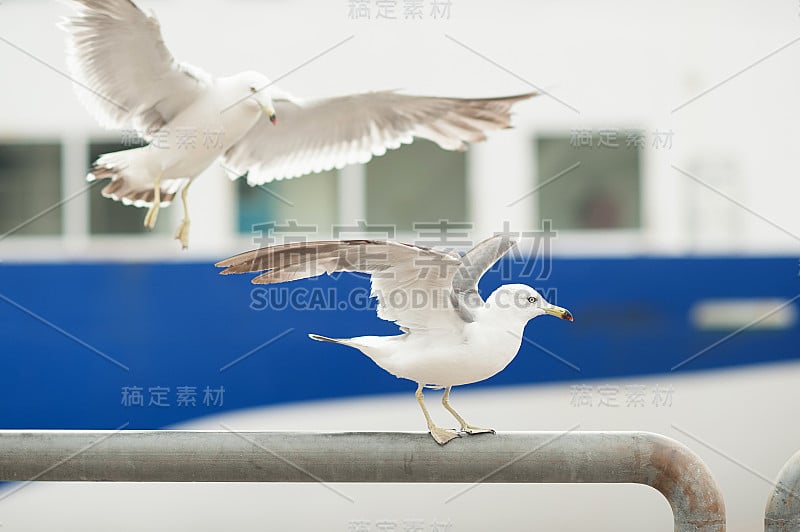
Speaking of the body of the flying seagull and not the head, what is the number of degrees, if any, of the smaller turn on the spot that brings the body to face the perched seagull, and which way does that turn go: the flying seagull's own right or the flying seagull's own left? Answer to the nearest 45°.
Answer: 0° — it already faces it

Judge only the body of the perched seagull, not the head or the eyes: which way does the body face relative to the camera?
to the viewer's right

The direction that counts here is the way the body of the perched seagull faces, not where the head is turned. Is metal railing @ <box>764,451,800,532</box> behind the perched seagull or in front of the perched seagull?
in front

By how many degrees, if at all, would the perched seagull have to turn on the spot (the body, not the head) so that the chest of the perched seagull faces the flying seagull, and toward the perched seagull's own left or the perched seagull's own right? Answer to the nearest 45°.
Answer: approximately 135° to the perched seagull's own left

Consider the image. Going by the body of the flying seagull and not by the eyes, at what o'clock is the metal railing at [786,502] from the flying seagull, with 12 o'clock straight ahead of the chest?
The metal railing is roughly at 12 o'clock from the flying seagull.

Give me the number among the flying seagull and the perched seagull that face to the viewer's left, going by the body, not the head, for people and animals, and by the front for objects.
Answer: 0

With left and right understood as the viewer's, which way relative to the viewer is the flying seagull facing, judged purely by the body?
facing the viewer and to the right of the viewer
